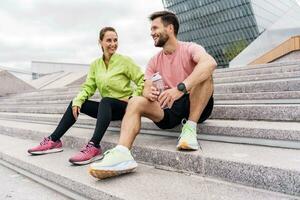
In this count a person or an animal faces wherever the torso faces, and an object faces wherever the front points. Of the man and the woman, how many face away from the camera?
0

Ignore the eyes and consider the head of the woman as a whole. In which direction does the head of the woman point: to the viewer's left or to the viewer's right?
to the viewer's right

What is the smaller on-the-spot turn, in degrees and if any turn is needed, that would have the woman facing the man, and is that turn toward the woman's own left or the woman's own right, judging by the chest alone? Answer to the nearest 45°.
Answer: approximately 90° to the woman's own left

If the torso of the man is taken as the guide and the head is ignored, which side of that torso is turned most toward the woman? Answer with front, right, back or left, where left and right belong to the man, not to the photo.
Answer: right

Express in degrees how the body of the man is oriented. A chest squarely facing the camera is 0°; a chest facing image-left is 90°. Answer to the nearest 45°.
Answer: approximately 45°

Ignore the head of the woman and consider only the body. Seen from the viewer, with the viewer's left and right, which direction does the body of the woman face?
facing the viewer and to the left of the viewer

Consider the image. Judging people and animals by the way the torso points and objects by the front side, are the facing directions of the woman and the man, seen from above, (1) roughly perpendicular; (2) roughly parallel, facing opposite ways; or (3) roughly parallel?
roughly parallel

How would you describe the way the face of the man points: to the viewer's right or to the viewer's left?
to the viewer's left
